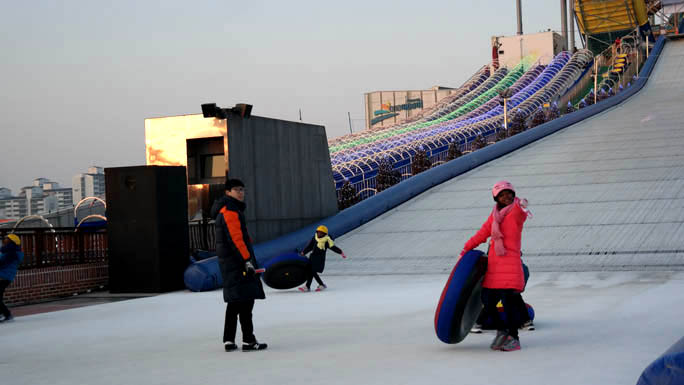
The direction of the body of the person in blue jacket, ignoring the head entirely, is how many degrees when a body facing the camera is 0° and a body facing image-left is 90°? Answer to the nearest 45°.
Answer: approximately 90°

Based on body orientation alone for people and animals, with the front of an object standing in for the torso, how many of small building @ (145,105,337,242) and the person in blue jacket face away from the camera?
0

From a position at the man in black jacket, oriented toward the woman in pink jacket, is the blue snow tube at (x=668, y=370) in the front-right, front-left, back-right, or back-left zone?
front-right

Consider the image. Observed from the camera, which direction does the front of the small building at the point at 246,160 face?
facing the viewer and to the left of the viewer

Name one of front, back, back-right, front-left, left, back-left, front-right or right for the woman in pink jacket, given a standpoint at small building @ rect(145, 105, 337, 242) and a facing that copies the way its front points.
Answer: front-left

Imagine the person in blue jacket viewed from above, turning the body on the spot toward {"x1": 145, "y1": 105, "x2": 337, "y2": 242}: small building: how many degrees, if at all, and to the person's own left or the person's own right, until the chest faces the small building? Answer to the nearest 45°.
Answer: approximately 135° to the person's own right

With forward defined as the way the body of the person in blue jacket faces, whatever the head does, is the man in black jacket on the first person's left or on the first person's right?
on the first person's left
